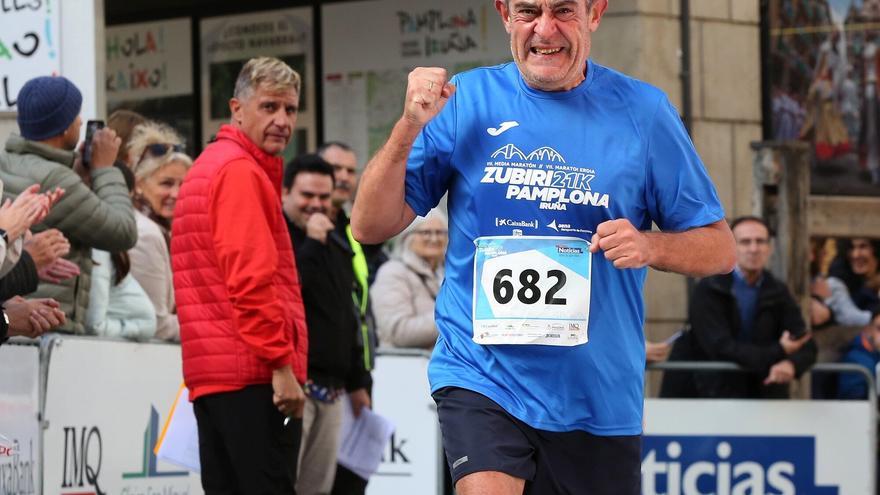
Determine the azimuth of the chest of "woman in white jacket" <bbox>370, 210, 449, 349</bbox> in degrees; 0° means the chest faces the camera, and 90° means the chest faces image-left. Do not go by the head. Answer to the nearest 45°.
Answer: approximately 315°

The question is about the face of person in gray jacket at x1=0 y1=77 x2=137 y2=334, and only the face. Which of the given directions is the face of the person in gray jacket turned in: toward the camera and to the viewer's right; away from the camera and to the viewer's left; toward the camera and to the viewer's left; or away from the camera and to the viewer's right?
away from the camera and to the viewer's right

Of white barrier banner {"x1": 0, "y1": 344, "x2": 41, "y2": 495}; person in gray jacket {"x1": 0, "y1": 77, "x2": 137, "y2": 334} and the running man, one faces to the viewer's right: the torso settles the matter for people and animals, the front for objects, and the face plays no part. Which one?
the person in gray jacket

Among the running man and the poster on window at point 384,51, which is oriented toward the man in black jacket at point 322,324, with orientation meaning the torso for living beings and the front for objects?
the poster on window

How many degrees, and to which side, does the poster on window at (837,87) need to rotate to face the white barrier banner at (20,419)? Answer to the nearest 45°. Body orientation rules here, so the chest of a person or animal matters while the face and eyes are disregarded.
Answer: approximately 45° to its right

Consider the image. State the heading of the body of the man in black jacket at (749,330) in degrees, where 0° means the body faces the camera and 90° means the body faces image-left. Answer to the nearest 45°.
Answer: approximately 0°

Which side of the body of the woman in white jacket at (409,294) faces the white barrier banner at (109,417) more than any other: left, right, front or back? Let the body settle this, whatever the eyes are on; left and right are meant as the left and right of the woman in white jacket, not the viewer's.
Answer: right

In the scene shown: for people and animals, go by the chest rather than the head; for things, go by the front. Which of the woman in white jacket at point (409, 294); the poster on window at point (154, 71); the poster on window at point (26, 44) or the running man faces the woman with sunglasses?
the poster on window at point (154, 71)

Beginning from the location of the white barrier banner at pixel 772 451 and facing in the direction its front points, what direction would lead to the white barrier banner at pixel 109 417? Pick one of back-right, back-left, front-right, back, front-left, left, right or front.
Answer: front-right
